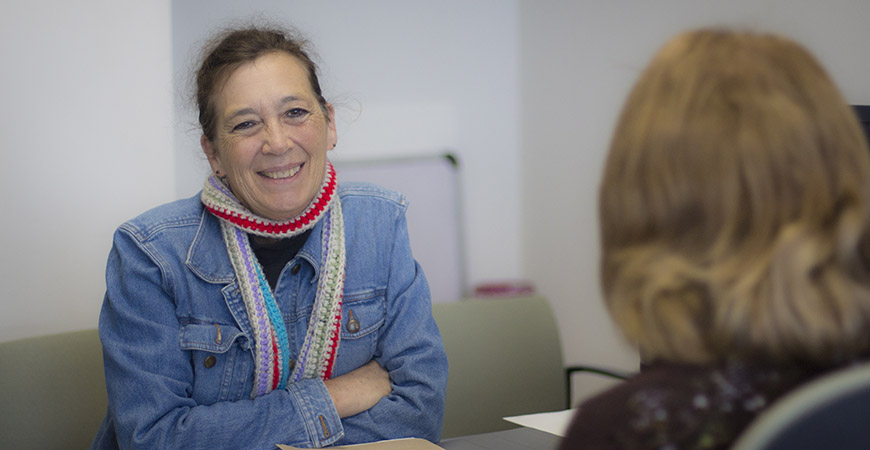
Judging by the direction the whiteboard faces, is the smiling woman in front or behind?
in front

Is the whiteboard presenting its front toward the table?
yes

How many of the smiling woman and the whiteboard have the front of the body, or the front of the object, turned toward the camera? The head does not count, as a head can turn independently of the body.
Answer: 2

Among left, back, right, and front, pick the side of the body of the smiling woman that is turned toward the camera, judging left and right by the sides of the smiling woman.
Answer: front

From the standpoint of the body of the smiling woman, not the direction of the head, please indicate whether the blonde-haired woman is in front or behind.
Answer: in front

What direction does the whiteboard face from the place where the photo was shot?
facing the viewer

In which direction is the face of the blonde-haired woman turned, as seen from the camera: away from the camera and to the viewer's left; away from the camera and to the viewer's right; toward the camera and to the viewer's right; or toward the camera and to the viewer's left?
away from the camera and to the viewer's left

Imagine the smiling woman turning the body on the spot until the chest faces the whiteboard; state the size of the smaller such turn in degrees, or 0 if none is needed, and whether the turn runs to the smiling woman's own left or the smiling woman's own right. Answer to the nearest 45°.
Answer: approximately 180°
